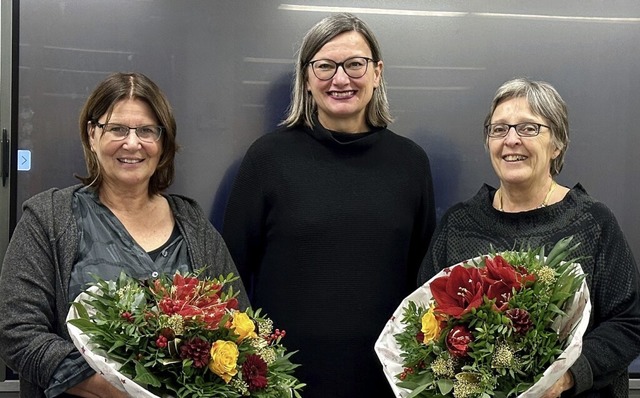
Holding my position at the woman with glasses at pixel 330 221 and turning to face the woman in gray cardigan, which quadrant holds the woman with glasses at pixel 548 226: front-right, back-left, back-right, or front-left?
back-left

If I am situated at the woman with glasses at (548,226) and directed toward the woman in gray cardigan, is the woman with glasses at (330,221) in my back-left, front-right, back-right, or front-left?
front-right

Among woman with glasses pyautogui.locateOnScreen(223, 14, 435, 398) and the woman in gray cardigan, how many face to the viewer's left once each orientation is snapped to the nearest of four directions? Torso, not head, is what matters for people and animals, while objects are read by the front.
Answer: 0

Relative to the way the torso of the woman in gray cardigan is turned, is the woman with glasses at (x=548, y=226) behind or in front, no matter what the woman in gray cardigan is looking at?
in front

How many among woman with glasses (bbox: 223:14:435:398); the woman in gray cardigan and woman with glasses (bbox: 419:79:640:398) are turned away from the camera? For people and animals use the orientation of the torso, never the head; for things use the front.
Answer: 0

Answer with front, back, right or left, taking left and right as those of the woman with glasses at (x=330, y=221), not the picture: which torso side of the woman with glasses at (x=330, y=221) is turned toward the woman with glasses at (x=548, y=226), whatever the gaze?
left

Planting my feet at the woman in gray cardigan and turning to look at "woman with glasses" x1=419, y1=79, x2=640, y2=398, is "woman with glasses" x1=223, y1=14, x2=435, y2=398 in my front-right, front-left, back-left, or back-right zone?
front-left

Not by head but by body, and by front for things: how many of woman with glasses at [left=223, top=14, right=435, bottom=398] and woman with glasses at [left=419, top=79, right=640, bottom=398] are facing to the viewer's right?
0

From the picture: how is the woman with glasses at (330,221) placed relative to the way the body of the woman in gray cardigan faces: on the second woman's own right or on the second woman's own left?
on the second woman's own left

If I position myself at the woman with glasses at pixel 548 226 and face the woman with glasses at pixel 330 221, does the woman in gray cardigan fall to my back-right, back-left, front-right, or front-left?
front-left

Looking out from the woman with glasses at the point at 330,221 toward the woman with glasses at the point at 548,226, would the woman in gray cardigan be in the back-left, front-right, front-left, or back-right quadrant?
back-right

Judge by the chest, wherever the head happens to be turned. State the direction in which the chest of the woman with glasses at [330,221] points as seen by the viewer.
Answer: toward the camera

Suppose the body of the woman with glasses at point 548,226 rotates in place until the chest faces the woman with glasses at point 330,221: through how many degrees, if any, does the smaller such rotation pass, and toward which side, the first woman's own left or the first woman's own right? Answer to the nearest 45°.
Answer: approximately 45° to the first woman's own right

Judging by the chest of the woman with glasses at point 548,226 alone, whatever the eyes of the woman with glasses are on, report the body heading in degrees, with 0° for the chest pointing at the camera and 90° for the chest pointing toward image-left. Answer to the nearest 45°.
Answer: approximately 45°

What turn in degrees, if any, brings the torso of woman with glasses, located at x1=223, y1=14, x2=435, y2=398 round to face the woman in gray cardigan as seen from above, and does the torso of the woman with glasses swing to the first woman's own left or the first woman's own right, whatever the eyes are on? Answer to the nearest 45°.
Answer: approximately 45° to the first woman's own right

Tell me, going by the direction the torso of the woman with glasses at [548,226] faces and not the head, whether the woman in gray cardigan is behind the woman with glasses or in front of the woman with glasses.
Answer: in front
